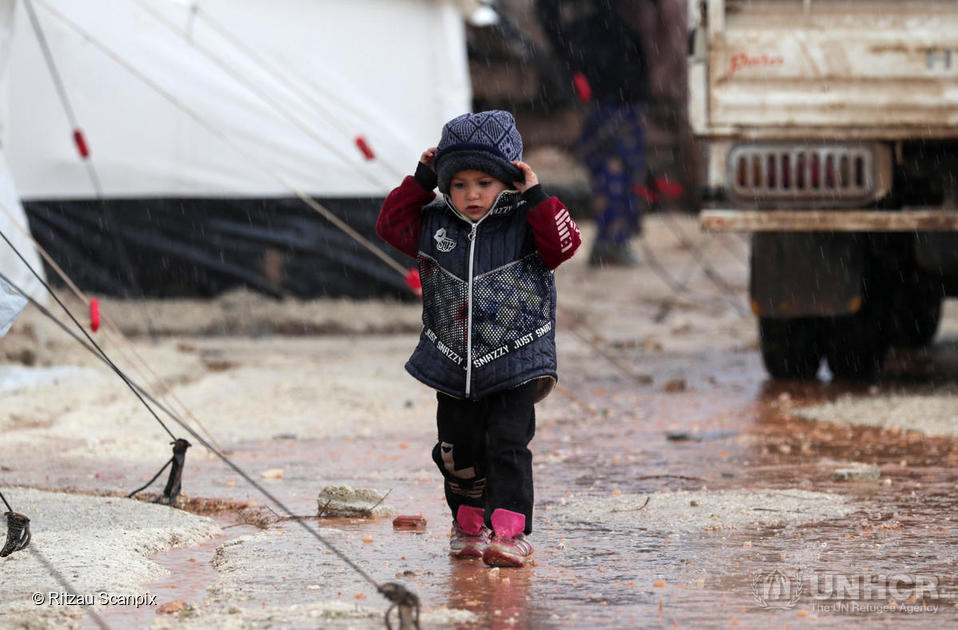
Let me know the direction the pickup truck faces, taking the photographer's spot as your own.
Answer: facing away from the viewer

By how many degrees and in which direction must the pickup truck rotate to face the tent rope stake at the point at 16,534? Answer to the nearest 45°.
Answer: approximately 135° to its left

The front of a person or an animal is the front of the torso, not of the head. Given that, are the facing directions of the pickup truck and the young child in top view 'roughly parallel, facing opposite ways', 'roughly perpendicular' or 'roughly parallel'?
roughly parallel, facing opposite ways

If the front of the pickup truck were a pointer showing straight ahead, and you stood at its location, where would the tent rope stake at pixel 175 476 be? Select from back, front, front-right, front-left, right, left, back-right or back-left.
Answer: back-left

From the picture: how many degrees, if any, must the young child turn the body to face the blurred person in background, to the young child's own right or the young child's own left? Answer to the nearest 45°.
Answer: approximately 180°

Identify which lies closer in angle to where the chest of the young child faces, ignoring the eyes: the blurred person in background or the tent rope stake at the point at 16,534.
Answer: the tent rope stake

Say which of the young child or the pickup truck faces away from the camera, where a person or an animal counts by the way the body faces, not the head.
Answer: the pickup truck

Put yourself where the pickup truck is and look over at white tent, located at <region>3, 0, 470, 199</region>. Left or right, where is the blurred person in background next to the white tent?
right

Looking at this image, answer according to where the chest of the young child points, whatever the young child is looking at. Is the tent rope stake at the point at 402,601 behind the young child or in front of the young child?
in front

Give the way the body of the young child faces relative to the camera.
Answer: toward the camera

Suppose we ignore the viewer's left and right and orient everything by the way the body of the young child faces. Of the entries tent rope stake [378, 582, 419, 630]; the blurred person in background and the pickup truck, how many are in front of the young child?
1

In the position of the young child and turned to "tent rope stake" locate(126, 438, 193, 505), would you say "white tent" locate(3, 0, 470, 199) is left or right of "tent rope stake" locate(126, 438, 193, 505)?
right

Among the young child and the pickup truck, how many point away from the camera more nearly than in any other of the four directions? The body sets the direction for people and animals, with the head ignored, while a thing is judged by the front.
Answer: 1

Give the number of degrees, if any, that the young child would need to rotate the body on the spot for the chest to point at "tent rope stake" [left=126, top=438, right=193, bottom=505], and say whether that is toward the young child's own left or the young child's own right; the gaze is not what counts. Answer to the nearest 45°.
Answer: approximately 135° to the young child's own right
